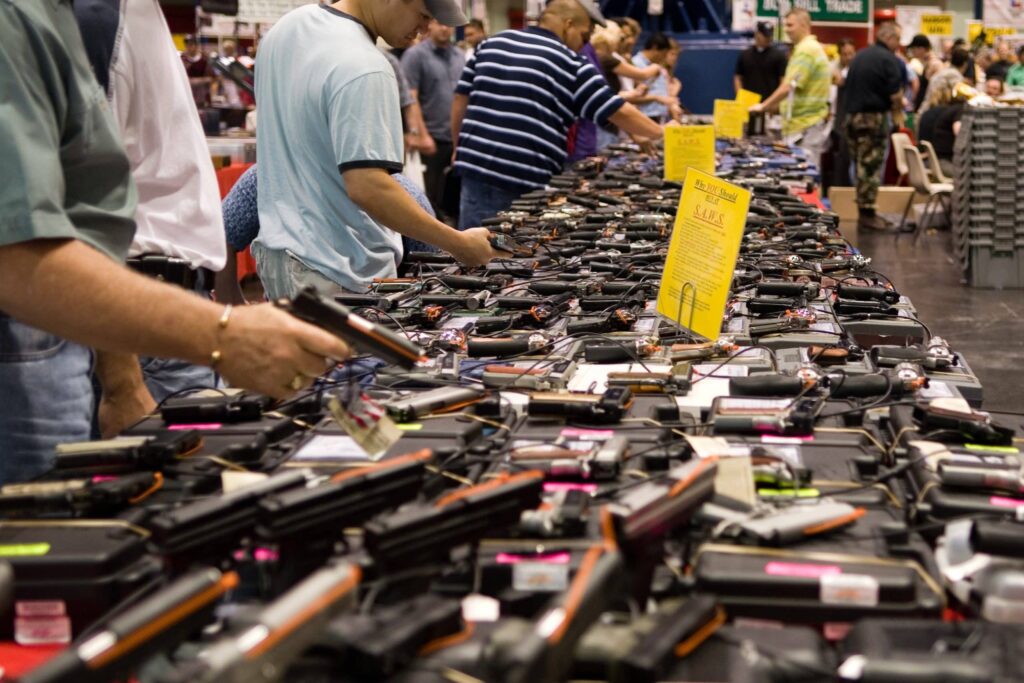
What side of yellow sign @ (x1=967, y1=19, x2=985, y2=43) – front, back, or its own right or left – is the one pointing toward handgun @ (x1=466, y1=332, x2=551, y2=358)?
front

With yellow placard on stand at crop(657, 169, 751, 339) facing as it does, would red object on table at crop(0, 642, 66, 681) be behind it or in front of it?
in front

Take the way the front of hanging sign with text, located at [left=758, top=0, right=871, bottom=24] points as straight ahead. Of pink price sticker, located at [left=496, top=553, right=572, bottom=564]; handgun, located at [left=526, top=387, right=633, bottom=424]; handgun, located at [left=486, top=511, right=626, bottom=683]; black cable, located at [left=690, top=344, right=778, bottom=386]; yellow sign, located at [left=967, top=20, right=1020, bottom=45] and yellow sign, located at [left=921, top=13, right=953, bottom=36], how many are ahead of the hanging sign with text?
4

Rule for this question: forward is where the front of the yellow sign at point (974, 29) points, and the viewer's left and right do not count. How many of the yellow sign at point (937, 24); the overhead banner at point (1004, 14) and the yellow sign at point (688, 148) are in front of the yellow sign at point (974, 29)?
1

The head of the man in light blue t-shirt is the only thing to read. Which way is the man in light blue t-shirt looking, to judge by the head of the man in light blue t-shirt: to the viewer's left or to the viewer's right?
to the viewer's right

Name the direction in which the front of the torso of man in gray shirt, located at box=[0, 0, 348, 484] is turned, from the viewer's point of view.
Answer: to the viewer's right

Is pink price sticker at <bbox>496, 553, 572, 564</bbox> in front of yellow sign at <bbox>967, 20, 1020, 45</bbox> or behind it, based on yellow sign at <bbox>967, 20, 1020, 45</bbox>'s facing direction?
in front

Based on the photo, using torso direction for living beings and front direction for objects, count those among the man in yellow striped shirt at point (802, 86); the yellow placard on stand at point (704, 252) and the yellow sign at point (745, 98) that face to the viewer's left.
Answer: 1

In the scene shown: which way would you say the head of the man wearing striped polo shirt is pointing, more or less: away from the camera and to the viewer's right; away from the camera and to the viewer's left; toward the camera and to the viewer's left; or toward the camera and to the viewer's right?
away from the camera and to the viewer's right

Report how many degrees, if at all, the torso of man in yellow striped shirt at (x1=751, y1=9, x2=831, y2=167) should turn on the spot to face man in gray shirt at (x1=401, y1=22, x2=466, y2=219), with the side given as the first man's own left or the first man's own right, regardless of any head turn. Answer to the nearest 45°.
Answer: approximately 45° to the first man's own left

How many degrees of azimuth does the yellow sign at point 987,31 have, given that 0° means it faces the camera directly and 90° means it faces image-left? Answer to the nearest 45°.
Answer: approximately 0°

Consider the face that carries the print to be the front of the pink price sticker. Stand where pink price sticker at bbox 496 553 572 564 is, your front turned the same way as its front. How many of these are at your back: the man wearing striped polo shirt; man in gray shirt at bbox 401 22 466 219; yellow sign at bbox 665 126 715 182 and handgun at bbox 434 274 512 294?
4

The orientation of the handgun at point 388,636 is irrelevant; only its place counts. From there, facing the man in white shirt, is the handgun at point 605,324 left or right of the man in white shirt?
right

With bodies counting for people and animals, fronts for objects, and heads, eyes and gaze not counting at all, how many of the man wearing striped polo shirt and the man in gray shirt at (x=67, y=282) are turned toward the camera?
0

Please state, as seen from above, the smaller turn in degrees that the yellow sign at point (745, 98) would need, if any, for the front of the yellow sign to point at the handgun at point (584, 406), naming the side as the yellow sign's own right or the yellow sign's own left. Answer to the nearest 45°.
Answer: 0° — it already faces it
